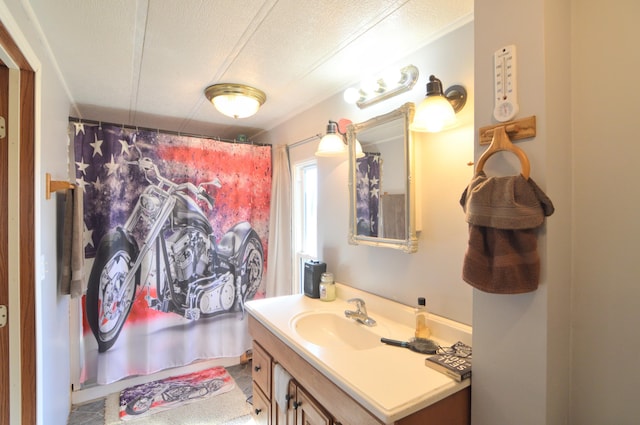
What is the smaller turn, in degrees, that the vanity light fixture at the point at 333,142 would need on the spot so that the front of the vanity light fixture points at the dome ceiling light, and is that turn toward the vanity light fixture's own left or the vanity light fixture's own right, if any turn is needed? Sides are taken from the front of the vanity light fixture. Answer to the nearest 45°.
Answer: approximately 45° to the vanity light fixture's own right

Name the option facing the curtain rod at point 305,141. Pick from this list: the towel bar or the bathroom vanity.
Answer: the towel bar

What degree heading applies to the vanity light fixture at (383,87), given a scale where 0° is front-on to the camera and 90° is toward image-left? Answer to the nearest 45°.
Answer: approximately 45°

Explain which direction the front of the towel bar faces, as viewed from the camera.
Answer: facing to the right of the viewer

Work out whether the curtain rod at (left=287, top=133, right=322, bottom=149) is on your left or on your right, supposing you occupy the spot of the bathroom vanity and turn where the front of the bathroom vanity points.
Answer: on your right

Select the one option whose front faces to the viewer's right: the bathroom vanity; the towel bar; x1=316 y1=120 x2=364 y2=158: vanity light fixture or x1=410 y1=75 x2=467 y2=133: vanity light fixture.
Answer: the towel bar

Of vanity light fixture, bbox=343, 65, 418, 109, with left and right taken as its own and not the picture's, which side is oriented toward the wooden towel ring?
left
